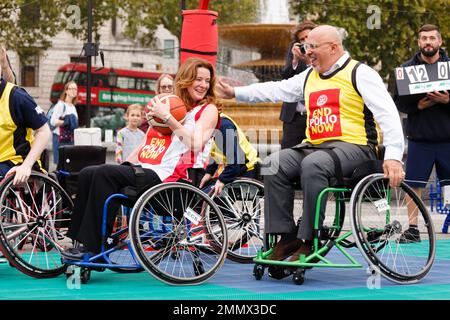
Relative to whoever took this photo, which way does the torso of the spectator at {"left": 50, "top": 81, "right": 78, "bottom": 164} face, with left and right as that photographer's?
facing the viewer and to the right of the viewer

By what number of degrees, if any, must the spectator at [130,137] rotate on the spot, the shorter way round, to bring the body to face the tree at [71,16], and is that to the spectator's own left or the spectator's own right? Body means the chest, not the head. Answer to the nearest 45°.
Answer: approximately 180°

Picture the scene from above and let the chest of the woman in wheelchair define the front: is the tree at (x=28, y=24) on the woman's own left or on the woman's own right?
on the woman's own right

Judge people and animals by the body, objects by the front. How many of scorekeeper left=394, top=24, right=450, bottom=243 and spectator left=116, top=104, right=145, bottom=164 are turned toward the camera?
2

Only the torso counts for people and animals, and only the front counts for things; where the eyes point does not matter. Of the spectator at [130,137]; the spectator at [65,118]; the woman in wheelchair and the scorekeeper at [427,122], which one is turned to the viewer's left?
the woman in wheelchair

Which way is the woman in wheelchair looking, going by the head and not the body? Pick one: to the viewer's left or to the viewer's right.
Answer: to the viewer's right

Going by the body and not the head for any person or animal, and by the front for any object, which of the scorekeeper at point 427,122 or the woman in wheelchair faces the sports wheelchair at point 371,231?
the scorekeeper

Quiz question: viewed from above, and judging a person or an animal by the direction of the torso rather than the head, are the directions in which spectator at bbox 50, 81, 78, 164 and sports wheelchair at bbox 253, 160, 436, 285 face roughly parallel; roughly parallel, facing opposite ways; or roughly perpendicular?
roughly perpendicular

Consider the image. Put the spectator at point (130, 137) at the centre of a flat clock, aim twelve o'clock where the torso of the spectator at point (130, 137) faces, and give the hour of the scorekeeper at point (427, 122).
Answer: the scorekeeper at point (427, 122) is roughly at 10 o'clock from the spectator at point (130, 137).

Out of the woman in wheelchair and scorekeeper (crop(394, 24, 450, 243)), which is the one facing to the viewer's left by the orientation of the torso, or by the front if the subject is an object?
the woman in wheelchair
